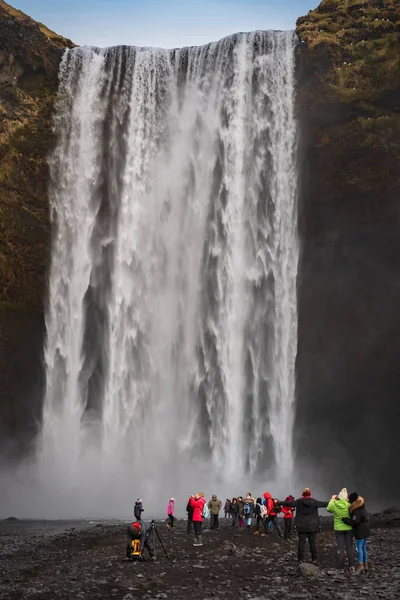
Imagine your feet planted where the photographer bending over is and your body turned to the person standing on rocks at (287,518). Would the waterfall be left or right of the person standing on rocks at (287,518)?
left

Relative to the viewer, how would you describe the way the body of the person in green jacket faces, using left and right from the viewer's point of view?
facing away from the viewer and to the left of the viewer

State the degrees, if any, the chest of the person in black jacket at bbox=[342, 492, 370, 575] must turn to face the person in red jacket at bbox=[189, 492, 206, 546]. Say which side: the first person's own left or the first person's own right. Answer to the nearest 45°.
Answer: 0° — they already face them

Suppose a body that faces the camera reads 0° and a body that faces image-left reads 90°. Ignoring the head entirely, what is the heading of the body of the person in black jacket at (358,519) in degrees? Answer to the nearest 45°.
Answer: approximately 135°
